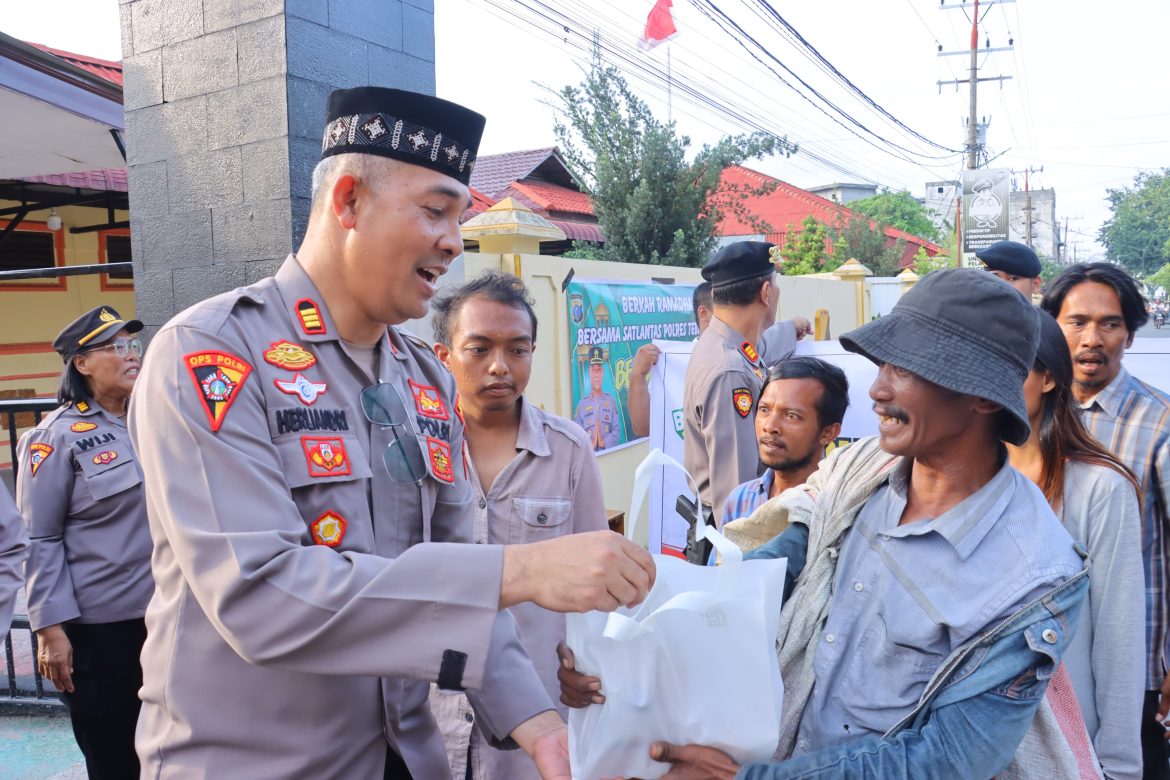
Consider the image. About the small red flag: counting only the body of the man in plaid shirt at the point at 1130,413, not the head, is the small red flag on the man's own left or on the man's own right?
on the man's own right

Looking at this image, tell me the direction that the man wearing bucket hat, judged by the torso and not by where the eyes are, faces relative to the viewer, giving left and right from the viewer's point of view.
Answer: facing the viewer and to the left of the viewer

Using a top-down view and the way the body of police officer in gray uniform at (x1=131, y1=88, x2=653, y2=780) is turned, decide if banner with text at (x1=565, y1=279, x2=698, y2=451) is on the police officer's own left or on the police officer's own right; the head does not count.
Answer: on the police officer's own left

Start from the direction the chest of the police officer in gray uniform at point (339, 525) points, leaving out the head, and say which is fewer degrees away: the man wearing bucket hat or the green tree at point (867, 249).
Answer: the man wearing bucket hat

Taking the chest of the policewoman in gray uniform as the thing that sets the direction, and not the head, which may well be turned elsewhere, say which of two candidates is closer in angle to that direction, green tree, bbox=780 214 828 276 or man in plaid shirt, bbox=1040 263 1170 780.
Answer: the man in plaid shirt

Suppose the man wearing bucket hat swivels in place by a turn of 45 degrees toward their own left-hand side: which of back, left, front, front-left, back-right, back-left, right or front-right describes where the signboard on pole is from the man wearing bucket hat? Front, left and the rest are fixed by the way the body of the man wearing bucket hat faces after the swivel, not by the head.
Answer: back

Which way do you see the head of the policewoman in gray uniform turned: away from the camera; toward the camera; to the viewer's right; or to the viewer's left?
to the viewer's right

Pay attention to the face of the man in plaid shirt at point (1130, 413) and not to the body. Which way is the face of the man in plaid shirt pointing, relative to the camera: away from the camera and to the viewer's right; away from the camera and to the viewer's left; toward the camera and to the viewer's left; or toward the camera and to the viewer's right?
toward the camera and to the viewer's left

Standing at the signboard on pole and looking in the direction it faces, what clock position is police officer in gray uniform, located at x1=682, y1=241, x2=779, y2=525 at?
The police officer in gray uniform is roughly at 12 o'clock from the signboard on pole.
